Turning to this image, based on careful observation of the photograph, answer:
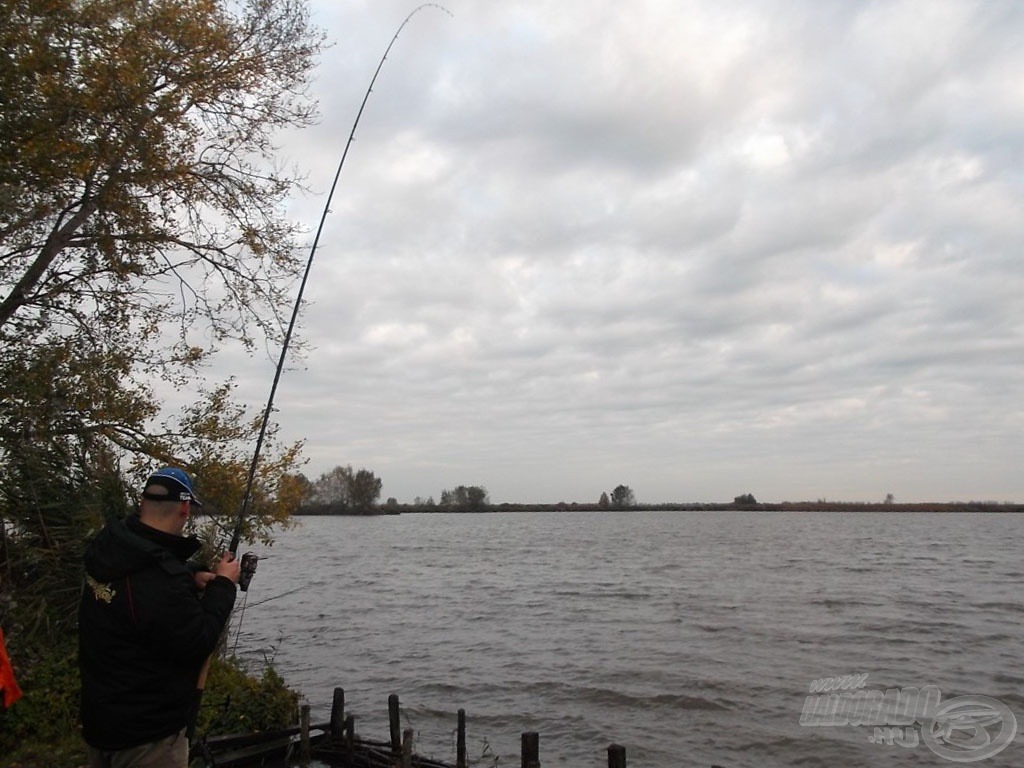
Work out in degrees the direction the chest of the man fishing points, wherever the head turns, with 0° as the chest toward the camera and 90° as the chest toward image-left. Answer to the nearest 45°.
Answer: approximately 225°

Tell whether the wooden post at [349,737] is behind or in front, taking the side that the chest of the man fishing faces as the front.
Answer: in front

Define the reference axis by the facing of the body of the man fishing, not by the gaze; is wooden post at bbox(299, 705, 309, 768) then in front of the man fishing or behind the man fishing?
in front

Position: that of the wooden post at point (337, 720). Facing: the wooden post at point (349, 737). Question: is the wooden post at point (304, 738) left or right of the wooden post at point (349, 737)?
right

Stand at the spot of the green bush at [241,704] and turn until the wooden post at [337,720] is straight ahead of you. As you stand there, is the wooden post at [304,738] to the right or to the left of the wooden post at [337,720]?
right

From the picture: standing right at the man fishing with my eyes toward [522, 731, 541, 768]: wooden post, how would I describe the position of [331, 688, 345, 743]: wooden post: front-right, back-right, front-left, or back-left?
front-left

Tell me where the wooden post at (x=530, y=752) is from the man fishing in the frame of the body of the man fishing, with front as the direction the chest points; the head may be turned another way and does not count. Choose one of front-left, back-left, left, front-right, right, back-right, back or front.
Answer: front

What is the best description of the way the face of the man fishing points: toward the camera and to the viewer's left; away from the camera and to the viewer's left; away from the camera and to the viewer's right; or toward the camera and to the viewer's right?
away from the camera and to the viewer's right
